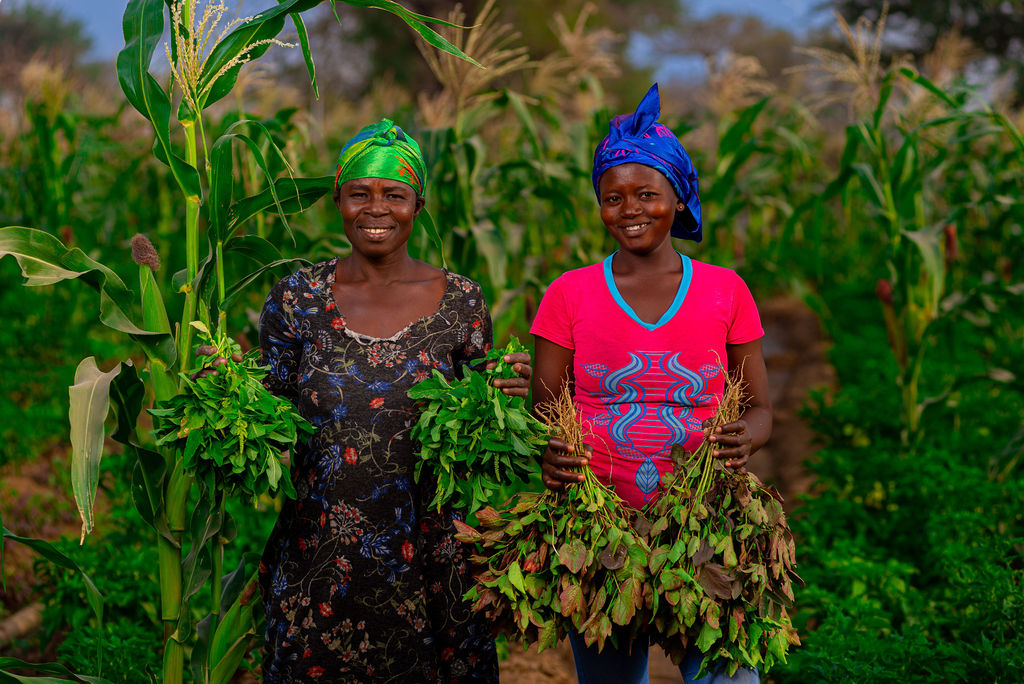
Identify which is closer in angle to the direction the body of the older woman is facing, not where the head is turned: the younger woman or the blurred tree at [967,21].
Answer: the younger woman

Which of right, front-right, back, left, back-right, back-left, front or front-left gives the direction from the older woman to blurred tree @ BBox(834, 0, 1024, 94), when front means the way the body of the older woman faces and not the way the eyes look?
back-left

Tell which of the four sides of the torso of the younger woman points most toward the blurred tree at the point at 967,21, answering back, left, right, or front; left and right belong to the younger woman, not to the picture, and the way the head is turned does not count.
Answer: back

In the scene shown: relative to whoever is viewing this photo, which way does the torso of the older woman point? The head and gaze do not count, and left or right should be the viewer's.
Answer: facing the viewer

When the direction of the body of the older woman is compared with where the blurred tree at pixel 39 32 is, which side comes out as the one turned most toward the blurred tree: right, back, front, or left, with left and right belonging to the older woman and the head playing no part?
back

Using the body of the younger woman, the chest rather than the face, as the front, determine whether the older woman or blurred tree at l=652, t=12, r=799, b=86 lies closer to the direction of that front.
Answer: the older woman

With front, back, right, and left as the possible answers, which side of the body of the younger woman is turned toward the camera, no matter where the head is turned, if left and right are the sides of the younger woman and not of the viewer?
front

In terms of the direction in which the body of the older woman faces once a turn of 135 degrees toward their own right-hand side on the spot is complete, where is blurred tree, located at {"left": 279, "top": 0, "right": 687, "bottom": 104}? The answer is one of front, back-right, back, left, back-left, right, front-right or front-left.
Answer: front-right

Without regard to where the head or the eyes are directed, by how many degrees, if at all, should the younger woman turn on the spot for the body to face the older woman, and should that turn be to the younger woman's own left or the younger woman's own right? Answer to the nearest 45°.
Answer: approximately 90° to the younger woman's own right

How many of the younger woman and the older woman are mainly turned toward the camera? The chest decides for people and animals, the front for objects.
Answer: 2
